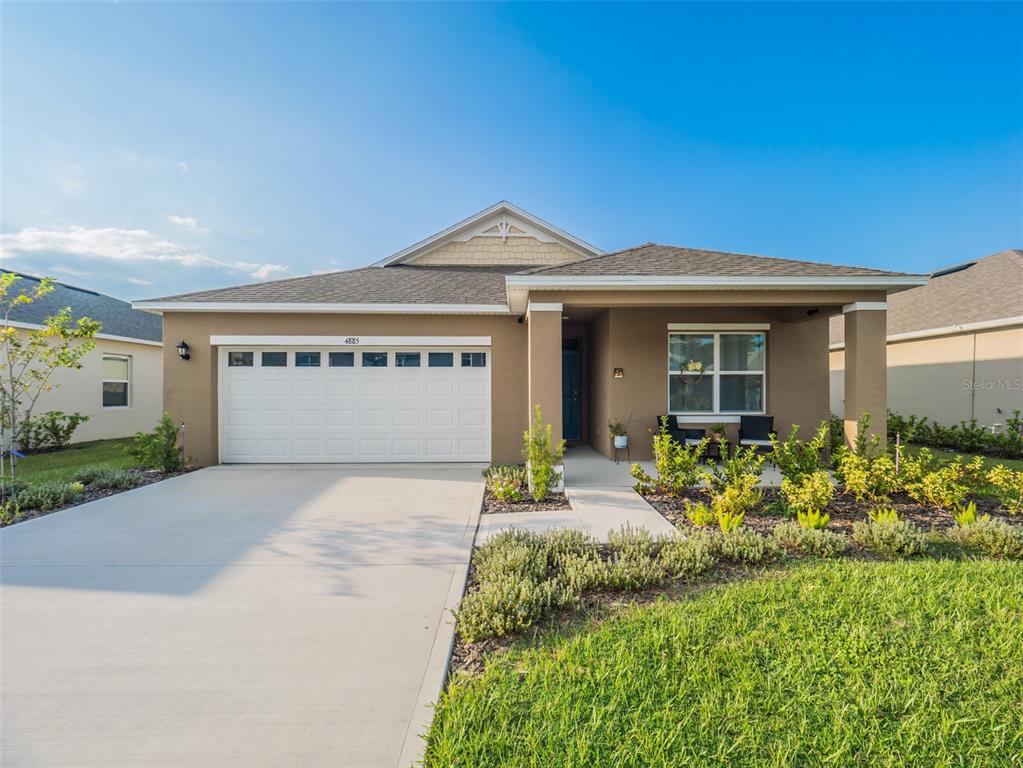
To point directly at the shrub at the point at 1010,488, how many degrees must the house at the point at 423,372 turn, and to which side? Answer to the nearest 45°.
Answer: approximately 45° to its left

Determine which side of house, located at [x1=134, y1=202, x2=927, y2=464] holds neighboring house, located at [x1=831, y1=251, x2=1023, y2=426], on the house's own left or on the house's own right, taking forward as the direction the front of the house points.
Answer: on the house's own left

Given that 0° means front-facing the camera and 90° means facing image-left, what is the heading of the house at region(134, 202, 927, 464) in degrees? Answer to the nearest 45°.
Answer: approximately 0°
